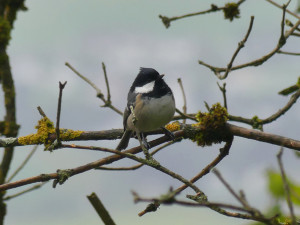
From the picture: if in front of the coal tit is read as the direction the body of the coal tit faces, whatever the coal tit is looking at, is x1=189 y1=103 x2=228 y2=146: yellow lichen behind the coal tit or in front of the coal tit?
in front

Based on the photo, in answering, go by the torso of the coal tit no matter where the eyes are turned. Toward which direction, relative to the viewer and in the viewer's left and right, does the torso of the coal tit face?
facing the viewer and to the right of the viewer

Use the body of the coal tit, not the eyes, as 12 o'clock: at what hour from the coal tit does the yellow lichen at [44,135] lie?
The yellow lichen is roughly at 3 o'clock from the coal tit.
